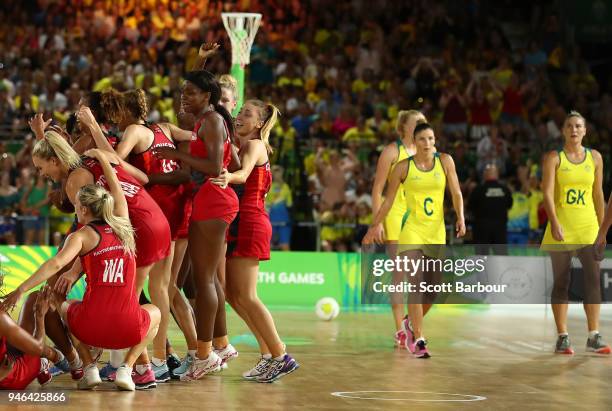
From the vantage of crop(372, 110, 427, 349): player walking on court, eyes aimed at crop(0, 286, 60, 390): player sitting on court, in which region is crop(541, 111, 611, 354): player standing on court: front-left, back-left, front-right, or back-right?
back-left

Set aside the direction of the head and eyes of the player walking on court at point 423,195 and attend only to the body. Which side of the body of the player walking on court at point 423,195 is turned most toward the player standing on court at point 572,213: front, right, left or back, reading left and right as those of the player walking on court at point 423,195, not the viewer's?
left

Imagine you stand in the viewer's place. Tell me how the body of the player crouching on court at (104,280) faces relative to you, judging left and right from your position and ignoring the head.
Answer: facing away from the viewer

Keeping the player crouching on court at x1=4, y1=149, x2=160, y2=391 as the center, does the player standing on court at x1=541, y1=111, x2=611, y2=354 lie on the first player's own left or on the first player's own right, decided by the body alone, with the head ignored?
on the first player's own right

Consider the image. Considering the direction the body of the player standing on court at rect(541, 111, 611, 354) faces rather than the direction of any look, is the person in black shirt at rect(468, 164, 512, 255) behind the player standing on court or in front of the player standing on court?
behind

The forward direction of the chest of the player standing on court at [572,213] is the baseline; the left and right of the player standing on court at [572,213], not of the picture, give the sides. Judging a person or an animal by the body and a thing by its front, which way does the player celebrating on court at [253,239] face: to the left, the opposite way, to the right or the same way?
to the right

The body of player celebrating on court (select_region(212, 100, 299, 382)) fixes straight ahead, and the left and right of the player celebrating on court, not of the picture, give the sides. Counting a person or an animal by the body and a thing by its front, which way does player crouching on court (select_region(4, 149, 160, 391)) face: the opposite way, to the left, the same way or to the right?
to the right

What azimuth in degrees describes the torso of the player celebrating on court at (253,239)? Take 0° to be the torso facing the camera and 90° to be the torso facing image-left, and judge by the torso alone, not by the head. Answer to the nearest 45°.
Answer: approximately 90°
